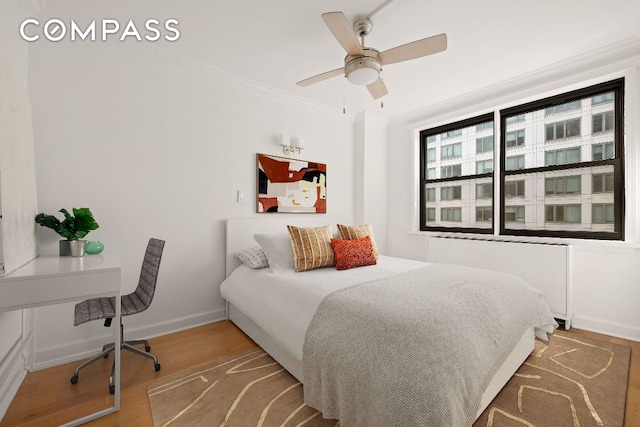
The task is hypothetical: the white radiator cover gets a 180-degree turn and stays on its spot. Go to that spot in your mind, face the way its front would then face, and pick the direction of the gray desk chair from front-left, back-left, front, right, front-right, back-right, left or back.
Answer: back

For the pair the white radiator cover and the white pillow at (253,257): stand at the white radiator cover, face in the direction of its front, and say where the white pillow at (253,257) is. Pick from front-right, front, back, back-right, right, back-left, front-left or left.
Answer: front

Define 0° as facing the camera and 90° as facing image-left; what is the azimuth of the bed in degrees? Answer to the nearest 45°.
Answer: approximately 315°

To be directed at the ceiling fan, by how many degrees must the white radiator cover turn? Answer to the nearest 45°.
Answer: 0° — it already faces it

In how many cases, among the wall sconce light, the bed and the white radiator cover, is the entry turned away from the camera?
0

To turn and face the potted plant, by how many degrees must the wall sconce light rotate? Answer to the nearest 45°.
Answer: approximately 90° to its right

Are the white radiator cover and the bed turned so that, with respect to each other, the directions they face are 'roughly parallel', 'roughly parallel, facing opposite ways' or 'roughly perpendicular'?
roughly perpendicular

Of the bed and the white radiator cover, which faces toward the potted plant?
the white radiator cover

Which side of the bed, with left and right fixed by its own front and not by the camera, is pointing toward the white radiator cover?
left

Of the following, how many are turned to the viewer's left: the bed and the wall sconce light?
0

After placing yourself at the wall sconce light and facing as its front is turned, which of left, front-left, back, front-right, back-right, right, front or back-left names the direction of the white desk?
right
